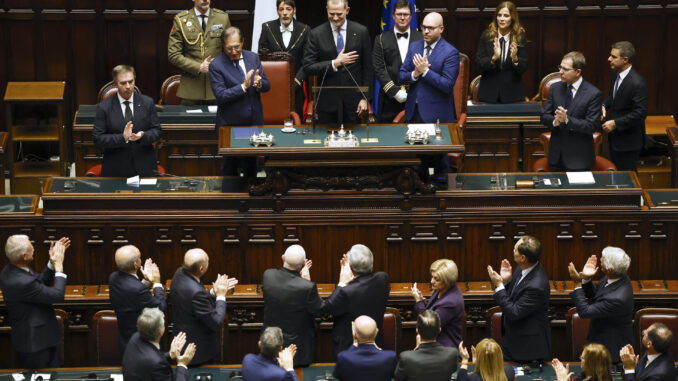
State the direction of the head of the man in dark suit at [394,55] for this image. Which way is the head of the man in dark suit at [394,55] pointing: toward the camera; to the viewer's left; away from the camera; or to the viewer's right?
toward the camera

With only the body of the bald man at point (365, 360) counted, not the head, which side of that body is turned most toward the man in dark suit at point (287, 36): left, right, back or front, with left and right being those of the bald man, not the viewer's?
front

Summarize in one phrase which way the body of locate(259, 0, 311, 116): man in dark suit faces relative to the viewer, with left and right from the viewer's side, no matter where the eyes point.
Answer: facing the viewer

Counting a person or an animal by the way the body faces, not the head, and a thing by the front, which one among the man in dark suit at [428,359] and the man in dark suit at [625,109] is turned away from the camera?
the man in dark suit at [428,359]

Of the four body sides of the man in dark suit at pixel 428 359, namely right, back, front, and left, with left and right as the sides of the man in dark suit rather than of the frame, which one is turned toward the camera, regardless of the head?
back

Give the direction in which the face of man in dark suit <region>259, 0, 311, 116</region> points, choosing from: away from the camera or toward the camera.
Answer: toward the camera

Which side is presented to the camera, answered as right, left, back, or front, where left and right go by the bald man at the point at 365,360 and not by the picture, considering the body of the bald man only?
back

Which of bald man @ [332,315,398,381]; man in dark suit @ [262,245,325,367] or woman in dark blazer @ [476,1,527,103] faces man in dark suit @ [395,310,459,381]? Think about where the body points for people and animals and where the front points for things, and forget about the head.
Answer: the woman in dark blazer

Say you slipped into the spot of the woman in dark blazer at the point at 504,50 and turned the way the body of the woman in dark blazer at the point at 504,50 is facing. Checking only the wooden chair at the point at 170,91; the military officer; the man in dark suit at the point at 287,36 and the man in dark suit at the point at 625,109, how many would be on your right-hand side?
3

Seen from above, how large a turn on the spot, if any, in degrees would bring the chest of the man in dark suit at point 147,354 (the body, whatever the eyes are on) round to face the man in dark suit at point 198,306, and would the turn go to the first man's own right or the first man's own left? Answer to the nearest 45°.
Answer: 0° — they already face them

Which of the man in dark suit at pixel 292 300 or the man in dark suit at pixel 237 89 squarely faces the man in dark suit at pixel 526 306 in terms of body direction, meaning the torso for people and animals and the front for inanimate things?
the man in dark suit at pixel 237 89

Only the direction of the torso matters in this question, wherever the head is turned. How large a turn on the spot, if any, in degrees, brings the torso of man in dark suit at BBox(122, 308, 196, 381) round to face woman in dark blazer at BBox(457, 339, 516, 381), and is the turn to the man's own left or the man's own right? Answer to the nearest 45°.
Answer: approximately 45° to the man's own right

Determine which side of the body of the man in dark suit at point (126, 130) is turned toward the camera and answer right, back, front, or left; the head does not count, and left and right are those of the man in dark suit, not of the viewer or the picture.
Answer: front

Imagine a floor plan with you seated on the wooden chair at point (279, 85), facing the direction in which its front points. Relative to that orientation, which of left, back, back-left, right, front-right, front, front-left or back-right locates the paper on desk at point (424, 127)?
front-left

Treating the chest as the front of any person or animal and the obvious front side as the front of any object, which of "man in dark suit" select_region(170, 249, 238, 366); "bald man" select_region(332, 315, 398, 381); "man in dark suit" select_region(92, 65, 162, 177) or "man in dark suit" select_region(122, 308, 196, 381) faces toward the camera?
"man in dark suit" select_region(92, 65, 162, 177)

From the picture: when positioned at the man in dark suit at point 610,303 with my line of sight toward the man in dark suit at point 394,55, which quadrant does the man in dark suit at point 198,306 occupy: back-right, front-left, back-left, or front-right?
front-left

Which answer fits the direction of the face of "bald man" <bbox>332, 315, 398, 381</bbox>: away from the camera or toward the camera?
away from the camera

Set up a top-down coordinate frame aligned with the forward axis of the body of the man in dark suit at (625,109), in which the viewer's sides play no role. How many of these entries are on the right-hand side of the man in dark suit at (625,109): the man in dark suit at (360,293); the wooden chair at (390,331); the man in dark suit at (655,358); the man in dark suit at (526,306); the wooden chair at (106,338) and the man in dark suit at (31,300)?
0

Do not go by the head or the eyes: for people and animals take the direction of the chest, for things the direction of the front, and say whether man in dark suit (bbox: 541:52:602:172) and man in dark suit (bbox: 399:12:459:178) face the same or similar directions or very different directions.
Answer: same or similar directions
